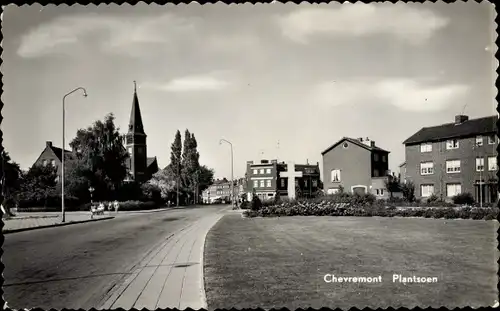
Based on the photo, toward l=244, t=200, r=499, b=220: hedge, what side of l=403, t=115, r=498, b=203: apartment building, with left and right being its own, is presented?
front

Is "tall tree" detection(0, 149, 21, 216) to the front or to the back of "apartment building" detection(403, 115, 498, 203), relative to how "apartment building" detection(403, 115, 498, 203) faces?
to the front

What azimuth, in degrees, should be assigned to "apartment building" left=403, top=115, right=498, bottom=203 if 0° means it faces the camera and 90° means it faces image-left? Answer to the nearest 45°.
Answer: approximately 45°
